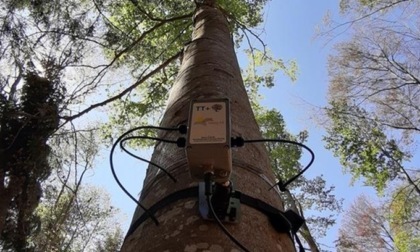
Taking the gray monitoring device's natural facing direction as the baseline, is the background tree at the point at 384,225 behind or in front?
behind

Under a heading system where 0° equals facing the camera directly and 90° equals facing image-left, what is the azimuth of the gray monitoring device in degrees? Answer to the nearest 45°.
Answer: approximately 0°
